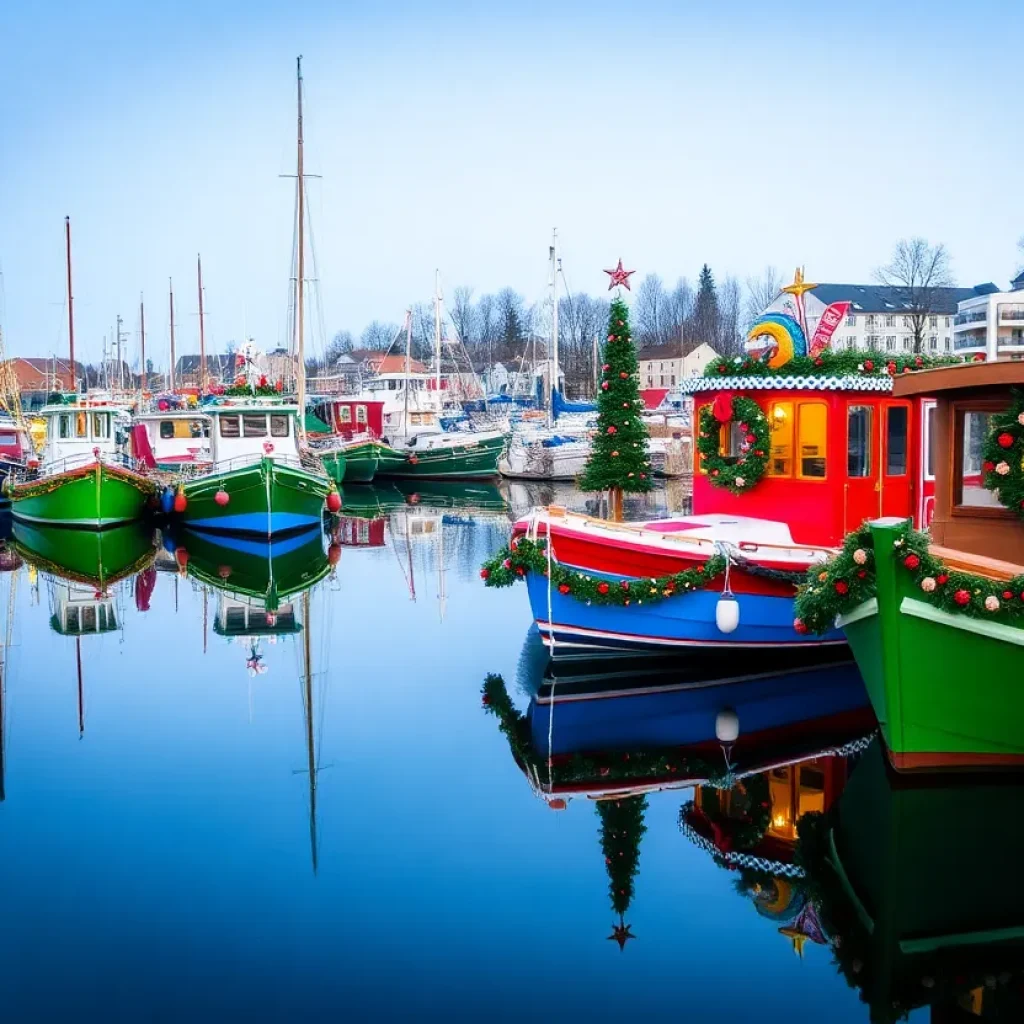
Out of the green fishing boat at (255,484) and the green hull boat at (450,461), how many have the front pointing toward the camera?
1

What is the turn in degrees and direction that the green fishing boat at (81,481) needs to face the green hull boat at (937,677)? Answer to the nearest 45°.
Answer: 0° — it already faces it

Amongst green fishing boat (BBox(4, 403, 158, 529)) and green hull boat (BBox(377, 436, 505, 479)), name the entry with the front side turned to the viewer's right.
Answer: the green hull boat

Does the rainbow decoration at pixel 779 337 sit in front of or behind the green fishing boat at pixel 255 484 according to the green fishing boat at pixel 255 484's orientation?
in front

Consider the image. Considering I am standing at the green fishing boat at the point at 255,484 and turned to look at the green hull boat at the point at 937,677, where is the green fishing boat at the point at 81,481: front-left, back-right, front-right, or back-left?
back-right

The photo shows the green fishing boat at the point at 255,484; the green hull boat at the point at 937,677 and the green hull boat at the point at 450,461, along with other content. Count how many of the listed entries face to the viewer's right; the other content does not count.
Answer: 1

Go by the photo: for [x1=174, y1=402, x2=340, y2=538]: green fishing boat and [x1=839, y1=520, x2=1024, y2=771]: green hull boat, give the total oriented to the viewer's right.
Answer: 0

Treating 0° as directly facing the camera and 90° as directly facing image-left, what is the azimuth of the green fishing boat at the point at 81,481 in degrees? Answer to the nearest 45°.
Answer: approximately 0°

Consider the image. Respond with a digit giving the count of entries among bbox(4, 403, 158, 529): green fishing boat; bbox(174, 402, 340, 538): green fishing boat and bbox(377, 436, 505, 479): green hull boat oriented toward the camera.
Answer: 2

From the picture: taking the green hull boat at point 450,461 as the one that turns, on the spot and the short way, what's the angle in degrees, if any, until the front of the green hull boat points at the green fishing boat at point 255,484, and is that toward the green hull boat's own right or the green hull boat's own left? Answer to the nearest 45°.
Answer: approximately 90° to the green hull boat's own right

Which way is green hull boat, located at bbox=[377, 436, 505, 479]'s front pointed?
to the viewer's right
